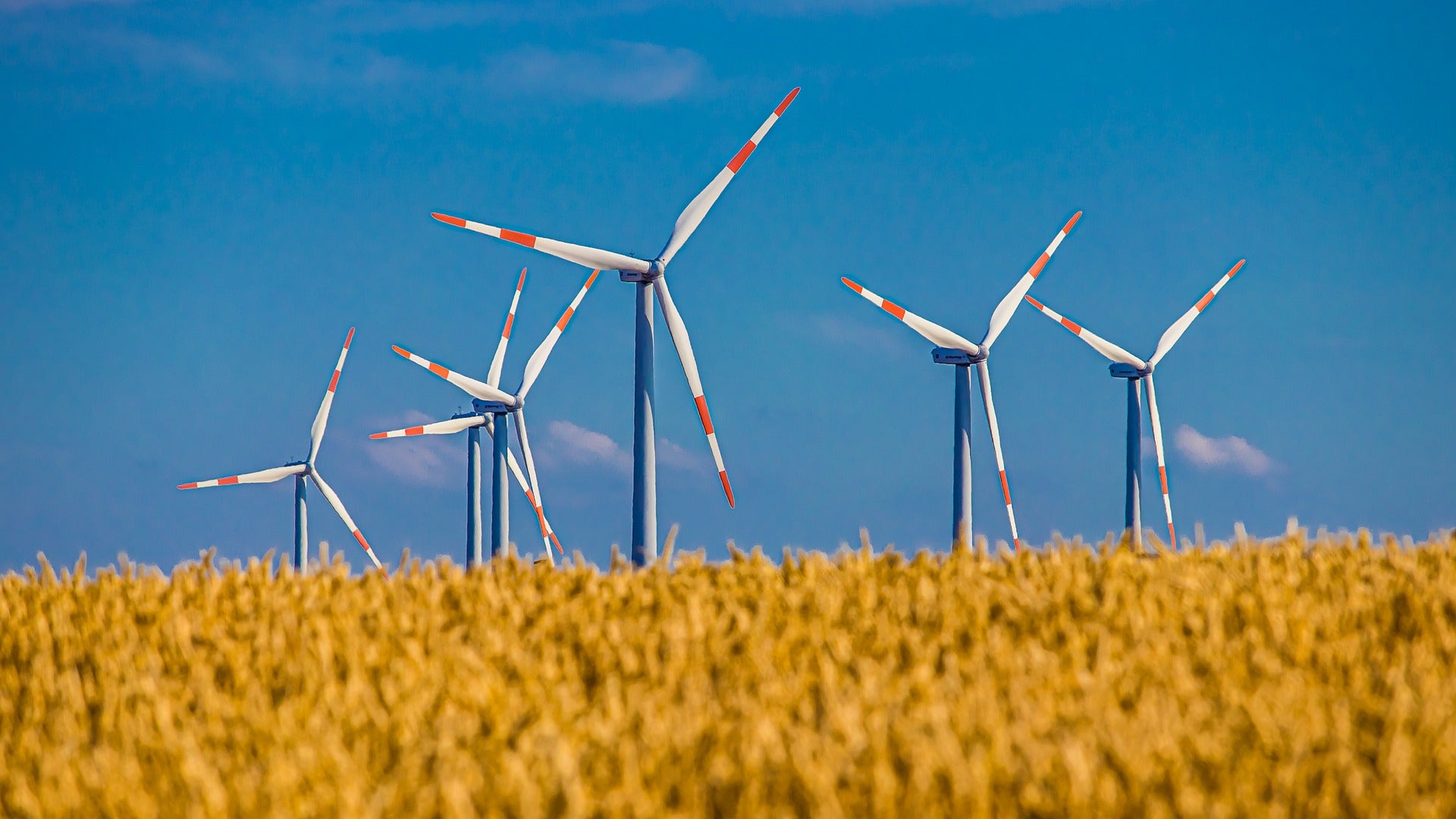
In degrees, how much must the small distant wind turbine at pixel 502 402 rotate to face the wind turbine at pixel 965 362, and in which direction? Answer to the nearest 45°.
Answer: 0° — it already faces it

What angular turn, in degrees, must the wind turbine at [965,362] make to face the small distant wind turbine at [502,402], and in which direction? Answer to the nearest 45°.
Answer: approximately 135° to its right

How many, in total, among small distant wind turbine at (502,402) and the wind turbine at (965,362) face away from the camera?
0

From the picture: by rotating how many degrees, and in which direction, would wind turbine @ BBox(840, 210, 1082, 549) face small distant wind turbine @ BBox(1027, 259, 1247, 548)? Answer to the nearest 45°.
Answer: approximately 90° to its left

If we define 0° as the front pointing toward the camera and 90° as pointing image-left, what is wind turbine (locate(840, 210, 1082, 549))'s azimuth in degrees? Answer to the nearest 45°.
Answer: approximately 315°

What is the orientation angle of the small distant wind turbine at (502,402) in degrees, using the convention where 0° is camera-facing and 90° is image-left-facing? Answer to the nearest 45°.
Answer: approximately 315°
